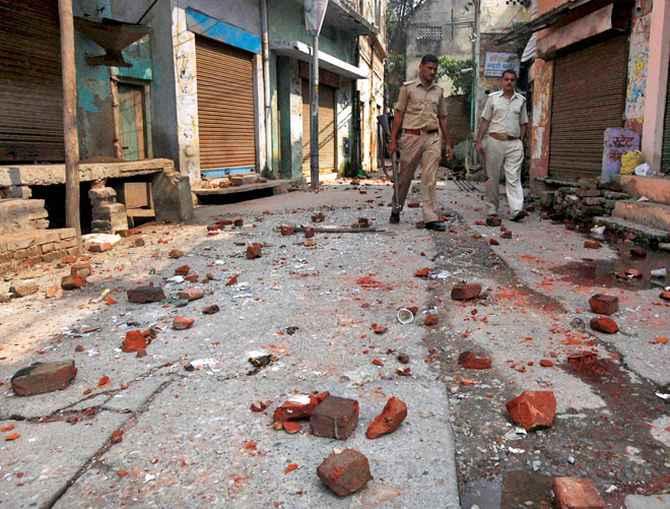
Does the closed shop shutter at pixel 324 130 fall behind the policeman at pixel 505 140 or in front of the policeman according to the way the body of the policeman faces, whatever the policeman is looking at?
behind

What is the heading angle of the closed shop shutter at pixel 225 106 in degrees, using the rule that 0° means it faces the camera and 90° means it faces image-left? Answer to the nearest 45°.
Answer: approximately 315°

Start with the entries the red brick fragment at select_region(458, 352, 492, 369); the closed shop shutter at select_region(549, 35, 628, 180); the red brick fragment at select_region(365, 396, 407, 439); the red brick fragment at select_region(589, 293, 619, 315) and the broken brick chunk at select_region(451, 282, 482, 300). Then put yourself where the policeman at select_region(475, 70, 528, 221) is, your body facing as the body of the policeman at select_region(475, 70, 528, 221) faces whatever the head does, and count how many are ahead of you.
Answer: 4

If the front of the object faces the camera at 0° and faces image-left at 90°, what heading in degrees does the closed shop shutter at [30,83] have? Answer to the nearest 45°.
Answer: approximately 315°

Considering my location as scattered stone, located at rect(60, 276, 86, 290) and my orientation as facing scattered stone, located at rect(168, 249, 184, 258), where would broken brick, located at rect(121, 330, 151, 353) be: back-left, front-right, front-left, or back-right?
back-right

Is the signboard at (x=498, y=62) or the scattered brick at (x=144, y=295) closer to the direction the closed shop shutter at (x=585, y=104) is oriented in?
the scattered brick

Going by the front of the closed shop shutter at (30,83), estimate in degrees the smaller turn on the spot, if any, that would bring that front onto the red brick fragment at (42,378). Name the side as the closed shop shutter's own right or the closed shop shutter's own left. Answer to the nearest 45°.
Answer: approximately 45° to the closed shop shutter's own right

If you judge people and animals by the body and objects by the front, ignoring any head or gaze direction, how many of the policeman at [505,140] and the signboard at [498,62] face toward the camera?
2

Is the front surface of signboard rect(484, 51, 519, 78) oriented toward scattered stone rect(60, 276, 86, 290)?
yes

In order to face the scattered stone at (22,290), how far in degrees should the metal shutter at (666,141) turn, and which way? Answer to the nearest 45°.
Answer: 0° — it already faces it

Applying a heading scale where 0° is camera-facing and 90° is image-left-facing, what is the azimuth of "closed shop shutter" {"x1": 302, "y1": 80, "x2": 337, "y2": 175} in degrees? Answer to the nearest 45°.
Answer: approximately 315°
